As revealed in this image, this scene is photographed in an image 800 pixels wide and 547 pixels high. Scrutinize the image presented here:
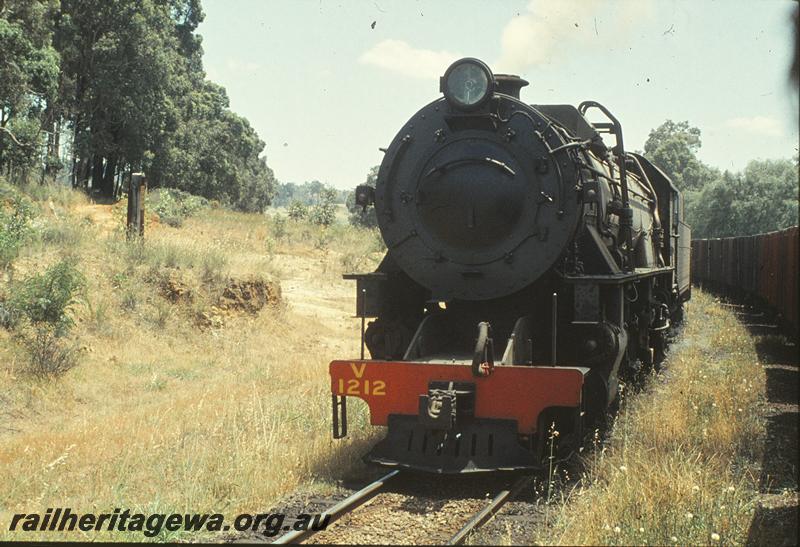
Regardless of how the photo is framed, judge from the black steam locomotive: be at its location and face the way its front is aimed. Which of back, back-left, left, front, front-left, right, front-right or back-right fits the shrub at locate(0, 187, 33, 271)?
back-right

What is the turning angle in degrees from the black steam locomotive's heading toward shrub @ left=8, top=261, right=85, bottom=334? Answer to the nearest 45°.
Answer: approximately 135° to its right

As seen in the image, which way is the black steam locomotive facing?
toward the camera

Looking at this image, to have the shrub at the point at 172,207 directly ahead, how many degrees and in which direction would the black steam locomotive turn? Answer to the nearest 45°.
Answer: approximately 135° to its right

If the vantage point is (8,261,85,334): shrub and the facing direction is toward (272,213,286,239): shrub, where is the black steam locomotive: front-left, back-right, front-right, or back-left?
back-right

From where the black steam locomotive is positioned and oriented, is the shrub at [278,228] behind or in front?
behind

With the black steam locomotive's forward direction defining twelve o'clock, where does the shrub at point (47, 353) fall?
The shrub is roughly at 2 o'clock from the black steam locomotive.

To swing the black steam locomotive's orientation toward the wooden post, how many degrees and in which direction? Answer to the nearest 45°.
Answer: approximately 135° to its right
